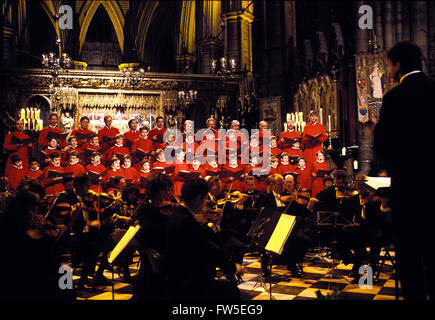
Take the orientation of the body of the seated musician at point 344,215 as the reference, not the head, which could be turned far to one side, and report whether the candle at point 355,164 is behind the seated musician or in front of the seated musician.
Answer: behind

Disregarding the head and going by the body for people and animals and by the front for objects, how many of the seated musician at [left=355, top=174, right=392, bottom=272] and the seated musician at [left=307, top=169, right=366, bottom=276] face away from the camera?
0

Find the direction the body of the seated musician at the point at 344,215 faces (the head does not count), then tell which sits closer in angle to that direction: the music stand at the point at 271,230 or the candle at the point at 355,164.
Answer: the music stand

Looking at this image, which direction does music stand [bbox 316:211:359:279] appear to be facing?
away from the camera

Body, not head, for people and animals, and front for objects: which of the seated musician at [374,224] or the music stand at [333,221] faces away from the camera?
the music stand

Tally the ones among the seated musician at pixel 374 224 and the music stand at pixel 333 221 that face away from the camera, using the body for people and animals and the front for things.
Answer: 1
